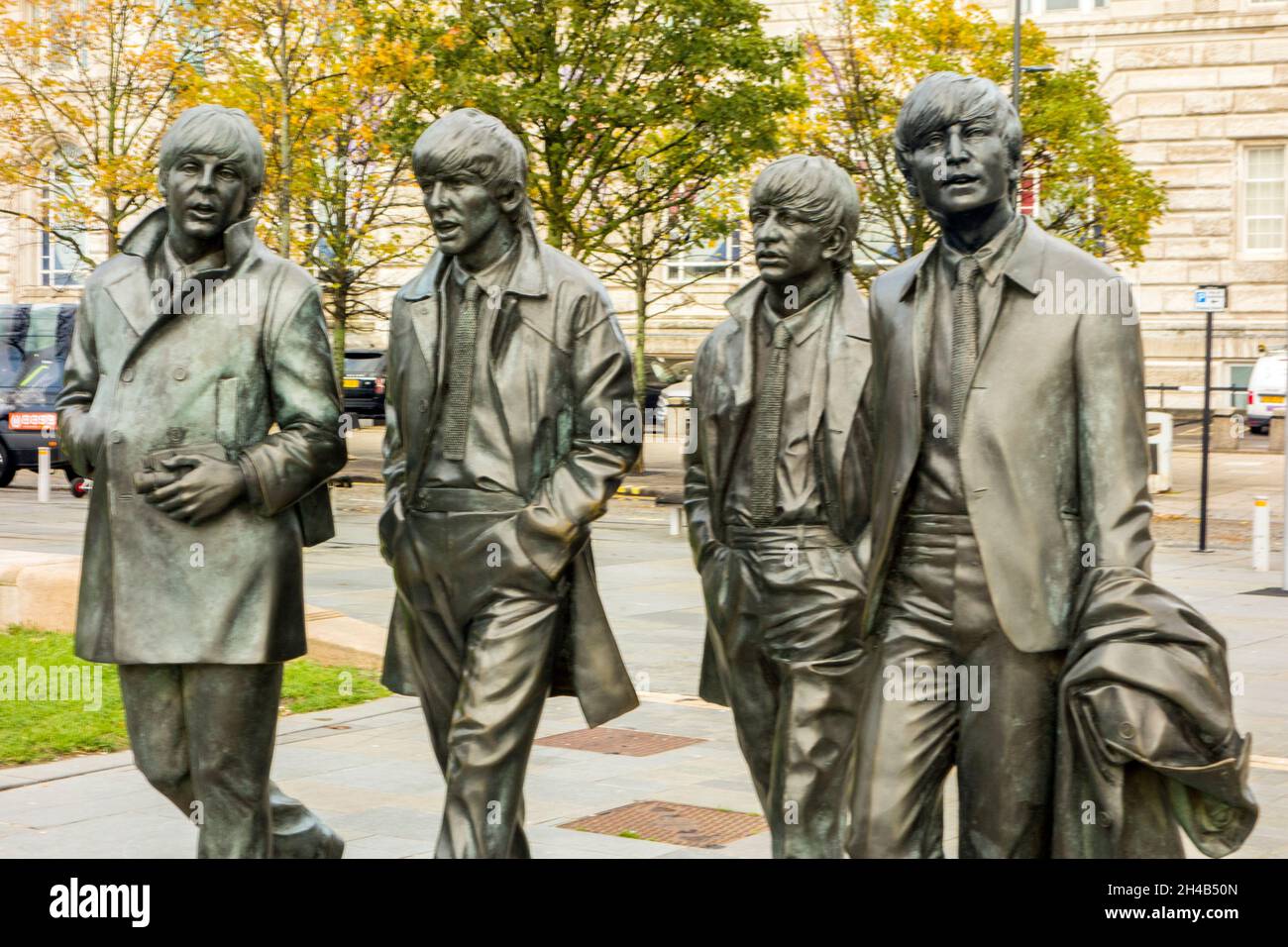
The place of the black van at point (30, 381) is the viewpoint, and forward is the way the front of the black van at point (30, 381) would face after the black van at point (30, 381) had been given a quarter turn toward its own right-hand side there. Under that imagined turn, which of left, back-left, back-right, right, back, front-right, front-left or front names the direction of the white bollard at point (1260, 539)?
back-right

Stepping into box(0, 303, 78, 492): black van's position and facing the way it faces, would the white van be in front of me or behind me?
behind

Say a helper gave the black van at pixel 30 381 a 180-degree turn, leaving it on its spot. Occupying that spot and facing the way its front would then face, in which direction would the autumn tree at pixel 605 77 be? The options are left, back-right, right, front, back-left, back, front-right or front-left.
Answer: front-right
